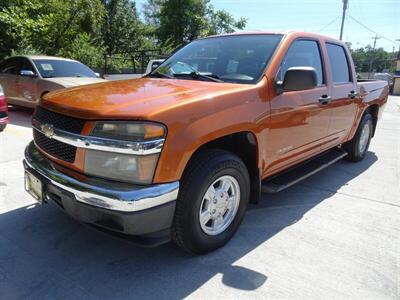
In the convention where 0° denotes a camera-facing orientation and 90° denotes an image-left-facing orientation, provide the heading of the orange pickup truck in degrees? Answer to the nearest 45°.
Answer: approximately 45°

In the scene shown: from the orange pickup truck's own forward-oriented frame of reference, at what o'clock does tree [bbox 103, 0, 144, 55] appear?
The tree is roughly at 4 o'clock from the orange pickup truck.

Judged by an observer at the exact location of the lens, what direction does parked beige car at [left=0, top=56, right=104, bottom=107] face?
facing the viewer and to the right of the viewer

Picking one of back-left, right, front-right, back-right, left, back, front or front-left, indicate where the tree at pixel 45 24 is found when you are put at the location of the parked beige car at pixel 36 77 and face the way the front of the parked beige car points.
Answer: back-left

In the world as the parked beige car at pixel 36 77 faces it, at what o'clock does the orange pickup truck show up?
The orange pickup truck is roughly at 1 o'clock from the parked beige car.

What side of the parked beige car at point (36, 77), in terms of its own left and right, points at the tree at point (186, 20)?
left

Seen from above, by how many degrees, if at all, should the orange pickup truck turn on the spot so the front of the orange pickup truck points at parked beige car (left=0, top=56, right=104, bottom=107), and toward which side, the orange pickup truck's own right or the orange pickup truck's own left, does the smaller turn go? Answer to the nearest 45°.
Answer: approximately 90° to the orange pickup truck's own right

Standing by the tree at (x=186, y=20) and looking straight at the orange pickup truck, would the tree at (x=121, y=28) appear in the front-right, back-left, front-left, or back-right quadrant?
front-right

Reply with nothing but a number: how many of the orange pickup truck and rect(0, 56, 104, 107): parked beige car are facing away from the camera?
0

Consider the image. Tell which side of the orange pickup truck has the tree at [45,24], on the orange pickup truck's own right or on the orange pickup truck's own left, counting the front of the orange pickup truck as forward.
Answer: on the orange pickup truck's own right

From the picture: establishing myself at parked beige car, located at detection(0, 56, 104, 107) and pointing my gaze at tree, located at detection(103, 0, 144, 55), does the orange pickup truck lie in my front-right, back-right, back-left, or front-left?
back-right

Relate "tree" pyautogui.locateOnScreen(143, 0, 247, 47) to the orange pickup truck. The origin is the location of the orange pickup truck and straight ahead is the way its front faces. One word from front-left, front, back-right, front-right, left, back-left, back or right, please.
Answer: back-right

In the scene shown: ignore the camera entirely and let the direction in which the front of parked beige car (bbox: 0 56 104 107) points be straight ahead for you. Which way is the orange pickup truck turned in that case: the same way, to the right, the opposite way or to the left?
to the right

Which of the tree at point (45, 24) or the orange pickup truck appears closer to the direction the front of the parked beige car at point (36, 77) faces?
the orange pickup truck
